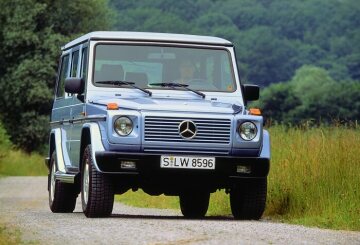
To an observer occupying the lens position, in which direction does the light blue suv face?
facing the viewer
